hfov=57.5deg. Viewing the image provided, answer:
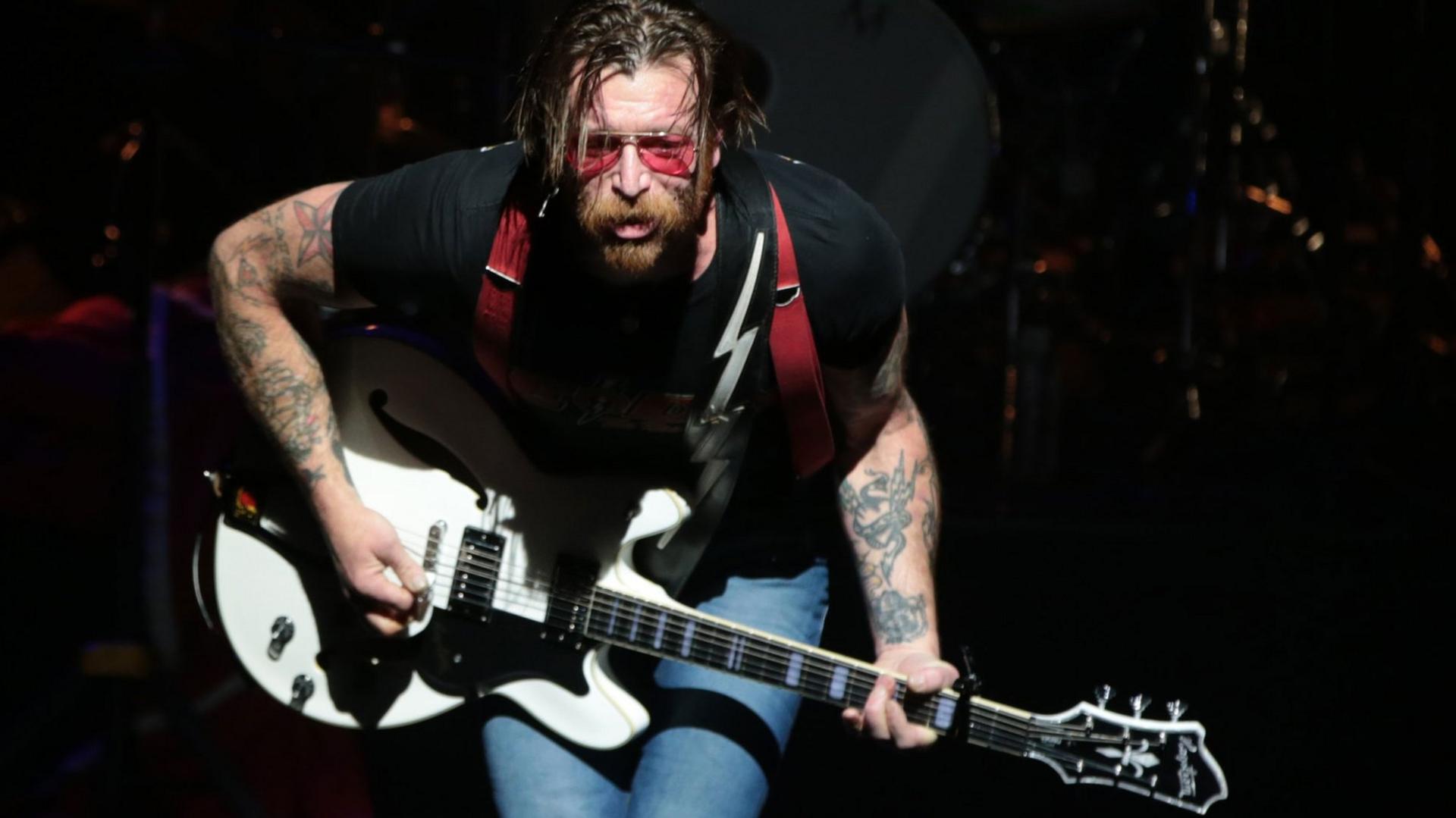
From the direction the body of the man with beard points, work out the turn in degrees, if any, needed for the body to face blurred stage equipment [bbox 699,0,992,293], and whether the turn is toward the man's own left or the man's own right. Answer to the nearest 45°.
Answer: approximately 180°

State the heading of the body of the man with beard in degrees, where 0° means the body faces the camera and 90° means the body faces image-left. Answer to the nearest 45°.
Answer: approximately 0°
